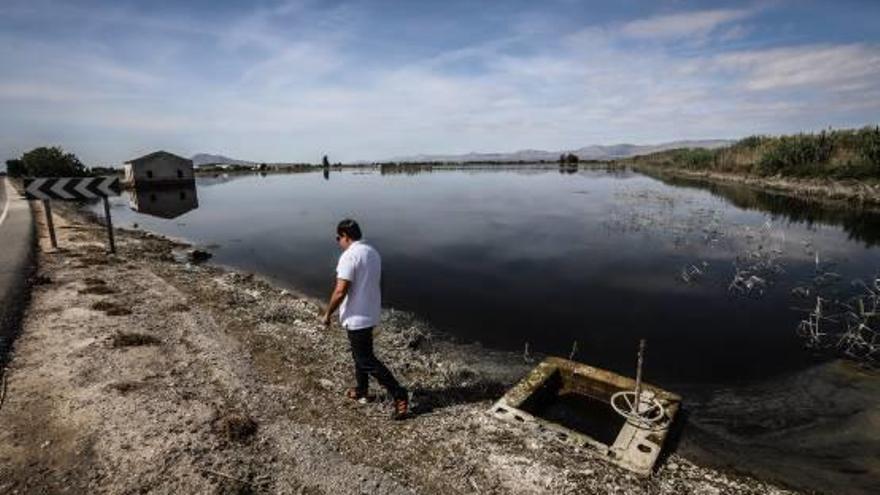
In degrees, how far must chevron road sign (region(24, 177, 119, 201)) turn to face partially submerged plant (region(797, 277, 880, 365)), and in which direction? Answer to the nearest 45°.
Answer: approximately 45° to its left

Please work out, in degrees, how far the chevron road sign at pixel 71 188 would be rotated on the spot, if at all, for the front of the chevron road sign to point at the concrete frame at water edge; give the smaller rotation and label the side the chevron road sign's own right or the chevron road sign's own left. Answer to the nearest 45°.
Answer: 0° — it already faces it

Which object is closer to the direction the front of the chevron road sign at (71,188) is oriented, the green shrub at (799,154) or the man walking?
the man walking

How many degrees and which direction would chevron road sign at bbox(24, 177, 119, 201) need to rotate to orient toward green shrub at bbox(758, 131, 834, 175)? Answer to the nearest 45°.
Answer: approximately 90° to its left

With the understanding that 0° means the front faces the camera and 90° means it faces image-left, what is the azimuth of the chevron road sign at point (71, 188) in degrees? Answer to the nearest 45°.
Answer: approximately 0°

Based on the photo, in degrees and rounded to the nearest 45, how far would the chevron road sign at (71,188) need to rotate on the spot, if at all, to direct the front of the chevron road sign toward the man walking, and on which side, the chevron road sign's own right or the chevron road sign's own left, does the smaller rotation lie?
0° — it already faces them

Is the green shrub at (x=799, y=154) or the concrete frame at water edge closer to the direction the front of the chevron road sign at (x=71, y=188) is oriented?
the concrete frame at water edge

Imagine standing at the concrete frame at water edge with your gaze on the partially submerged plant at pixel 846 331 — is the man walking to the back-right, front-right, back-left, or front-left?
back-left

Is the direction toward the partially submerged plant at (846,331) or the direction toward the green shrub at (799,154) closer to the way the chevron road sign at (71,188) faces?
the partially submerged plant
